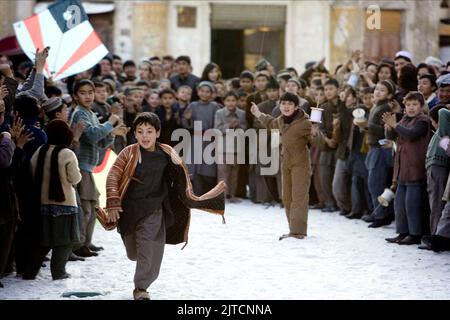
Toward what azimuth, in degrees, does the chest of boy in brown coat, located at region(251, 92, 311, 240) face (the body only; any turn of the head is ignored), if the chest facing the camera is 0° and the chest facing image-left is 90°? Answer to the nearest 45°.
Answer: approximately 45°

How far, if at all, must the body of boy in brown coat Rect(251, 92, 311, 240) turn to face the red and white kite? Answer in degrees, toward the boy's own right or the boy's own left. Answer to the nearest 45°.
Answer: approximately 45° to the boy's own right
